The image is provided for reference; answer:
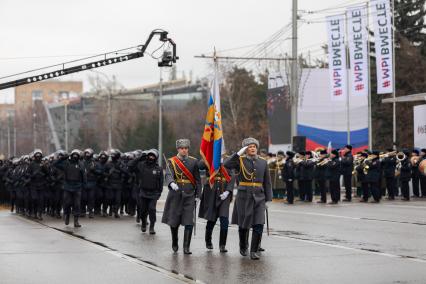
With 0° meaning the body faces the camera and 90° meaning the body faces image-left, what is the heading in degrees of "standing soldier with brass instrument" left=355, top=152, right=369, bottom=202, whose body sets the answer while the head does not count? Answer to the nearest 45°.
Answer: approximately 90°

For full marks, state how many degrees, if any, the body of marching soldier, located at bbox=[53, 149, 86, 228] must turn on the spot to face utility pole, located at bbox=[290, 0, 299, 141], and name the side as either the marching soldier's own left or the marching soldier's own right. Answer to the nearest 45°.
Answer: approximately 135° to the marching soldier's own left

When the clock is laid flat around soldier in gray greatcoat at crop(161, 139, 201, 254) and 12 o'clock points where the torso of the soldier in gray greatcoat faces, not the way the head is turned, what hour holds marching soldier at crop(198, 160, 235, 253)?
The marching soldier is roughly at 9 o'clock from the soldier in gray greatcoat.

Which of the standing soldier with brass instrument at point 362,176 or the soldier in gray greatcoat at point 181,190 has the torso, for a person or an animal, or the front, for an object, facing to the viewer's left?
the standing soldier with brass instrument

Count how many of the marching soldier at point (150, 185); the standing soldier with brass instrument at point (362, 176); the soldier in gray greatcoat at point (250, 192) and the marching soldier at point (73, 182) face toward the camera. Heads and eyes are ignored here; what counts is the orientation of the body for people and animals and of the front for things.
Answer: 3

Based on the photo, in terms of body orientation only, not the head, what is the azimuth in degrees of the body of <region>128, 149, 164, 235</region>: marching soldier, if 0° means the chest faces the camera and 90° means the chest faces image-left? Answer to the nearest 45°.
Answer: approximately 0°

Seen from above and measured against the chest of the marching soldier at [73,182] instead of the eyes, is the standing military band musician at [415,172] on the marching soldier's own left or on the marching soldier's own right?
on the marching soldier's own left

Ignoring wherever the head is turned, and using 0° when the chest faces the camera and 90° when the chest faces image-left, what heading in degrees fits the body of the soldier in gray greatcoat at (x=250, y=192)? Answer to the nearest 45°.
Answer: approximately 0°
